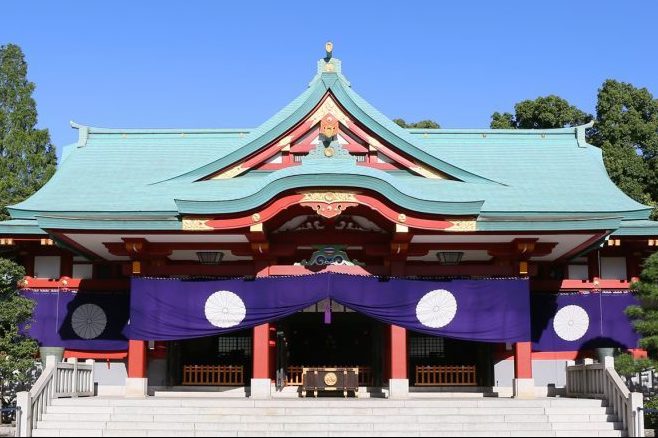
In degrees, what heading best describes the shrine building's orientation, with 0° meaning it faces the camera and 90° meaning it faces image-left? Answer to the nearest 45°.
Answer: approximately 0°

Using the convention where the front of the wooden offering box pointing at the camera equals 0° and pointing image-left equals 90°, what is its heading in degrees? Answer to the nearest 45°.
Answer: approximately 0°

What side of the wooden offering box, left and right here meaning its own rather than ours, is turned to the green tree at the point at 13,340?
right

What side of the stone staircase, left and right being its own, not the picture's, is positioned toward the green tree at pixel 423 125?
back

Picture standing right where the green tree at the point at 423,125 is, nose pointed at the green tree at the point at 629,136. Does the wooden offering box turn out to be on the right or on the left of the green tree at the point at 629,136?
right

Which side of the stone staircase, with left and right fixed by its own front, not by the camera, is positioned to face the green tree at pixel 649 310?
left

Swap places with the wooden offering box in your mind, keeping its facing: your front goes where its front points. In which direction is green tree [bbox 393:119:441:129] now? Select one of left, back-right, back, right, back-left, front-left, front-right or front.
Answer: back

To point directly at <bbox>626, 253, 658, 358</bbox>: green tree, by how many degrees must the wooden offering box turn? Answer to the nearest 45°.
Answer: approximately 90° to its left

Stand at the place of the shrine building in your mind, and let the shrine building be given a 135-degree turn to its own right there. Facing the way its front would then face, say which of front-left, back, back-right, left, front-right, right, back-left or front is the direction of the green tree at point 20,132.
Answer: front

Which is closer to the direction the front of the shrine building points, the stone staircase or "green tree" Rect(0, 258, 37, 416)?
the stone staircase
